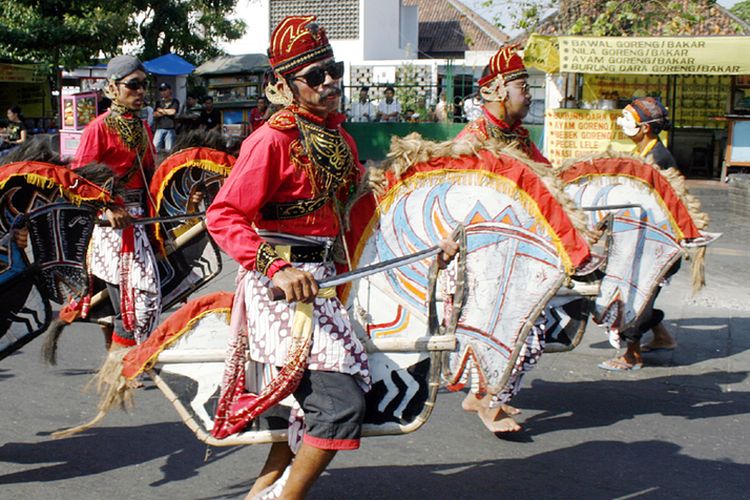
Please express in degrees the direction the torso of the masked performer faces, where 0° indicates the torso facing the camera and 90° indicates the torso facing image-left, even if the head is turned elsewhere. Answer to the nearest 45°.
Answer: approximately 90°

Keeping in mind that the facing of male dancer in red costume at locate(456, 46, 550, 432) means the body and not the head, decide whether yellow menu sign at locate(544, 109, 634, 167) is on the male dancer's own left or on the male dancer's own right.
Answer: on the male dancer's own left

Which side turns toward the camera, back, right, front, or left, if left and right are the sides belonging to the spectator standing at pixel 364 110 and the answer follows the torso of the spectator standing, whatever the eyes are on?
front

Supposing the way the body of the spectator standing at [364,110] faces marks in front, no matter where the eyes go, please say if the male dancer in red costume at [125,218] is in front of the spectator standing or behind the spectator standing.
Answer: in front

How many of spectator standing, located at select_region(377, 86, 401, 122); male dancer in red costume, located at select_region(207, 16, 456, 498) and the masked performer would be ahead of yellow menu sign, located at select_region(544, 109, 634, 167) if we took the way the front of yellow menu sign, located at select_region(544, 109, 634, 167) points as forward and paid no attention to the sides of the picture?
2

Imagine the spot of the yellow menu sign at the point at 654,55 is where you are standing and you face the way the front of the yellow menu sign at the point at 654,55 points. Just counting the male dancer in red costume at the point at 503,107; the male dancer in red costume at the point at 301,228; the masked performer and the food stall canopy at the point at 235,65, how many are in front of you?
3

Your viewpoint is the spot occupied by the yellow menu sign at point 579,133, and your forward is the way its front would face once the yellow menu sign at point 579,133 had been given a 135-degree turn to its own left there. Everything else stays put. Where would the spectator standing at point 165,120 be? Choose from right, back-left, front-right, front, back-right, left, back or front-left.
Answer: back-left

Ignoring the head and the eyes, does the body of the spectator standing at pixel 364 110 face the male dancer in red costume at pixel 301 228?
yes
